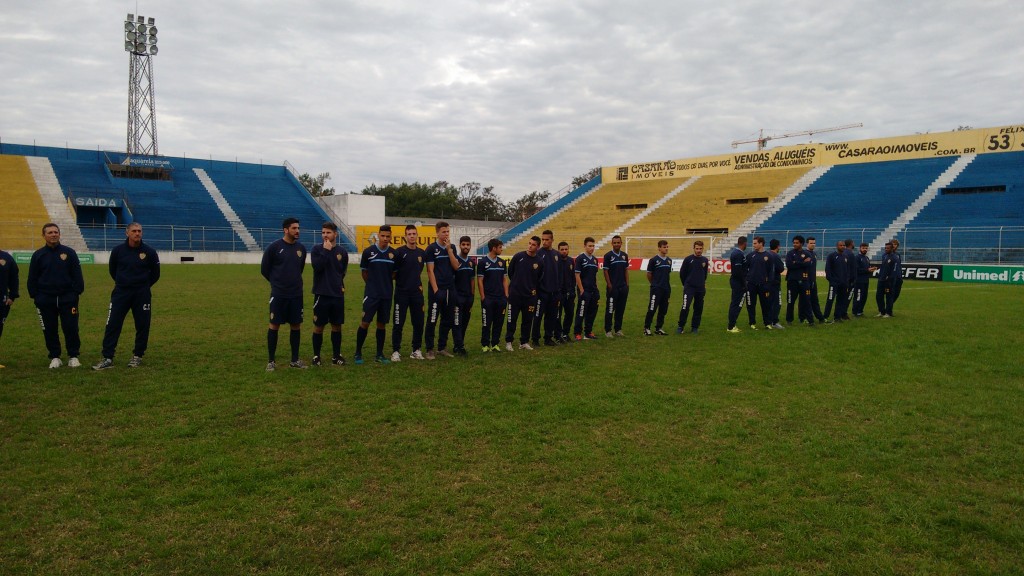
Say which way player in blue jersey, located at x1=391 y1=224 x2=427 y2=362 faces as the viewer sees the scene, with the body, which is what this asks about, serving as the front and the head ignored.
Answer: toward the camera

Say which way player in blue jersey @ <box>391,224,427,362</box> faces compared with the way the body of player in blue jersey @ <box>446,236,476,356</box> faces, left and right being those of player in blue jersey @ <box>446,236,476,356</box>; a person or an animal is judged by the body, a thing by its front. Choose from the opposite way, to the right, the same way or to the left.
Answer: the same way

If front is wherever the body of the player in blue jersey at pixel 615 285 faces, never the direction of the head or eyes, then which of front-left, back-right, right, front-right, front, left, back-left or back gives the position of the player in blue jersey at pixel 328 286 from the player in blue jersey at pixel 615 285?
front-right

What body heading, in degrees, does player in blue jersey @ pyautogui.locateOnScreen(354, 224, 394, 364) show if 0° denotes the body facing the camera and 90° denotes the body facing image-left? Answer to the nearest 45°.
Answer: approximately 0°

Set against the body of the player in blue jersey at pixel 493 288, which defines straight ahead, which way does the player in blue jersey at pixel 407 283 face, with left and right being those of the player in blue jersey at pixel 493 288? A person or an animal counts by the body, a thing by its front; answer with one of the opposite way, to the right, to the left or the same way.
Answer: the same way

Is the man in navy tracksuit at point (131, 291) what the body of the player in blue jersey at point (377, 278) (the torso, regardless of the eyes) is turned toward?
no

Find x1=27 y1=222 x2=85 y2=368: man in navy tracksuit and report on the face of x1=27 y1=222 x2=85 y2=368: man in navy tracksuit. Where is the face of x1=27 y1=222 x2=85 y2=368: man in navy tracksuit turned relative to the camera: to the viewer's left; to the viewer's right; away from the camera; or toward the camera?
toward the camera

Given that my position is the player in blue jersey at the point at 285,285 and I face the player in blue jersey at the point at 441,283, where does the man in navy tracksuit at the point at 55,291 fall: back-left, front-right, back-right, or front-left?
back-left

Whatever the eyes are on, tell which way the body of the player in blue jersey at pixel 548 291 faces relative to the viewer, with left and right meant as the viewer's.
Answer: facing the viewer

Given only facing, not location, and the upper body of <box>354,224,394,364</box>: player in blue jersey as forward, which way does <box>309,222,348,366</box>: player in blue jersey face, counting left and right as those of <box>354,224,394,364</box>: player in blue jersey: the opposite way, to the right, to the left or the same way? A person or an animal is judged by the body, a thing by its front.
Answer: the same way

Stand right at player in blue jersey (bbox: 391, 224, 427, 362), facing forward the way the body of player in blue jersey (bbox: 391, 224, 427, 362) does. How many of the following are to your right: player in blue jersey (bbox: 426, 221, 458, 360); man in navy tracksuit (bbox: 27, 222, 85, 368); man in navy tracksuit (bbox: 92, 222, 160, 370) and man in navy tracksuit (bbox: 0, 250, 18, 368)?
3

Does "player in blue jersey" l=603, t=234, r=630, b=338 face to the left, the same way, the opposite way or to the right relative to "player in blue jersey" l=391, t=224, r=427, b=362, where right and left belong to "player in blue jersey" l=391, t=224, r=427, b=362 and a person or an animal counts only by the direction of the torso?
the same way

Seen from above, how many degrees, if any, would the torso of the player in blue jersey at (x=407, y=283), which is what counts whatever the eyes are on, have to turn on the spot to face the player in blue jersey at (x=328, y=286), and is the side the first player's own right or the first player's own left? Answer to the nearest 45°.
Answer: approximately 90° to the first player's own right

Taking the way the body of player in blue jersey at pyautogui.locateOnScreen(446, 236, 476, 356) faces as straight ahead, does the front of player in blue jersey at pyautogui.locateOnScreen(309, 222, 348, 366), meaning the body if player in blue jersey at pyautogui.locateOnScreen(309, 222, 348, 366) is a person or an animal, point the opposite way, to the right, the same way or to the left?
the same way

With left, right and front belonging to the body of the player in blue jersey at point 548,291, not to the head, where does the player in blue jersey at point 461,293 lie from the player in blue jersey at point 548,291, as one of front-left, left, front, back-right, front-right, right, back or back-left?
front-right

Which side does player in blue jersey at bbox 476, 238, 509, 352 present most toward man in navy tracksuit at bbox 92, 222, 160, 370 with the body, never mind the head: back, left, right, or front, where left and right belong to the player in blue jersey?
right

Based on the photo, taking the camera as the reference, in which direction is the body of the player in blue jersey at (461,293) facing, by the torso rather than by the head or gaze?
toward the camera
